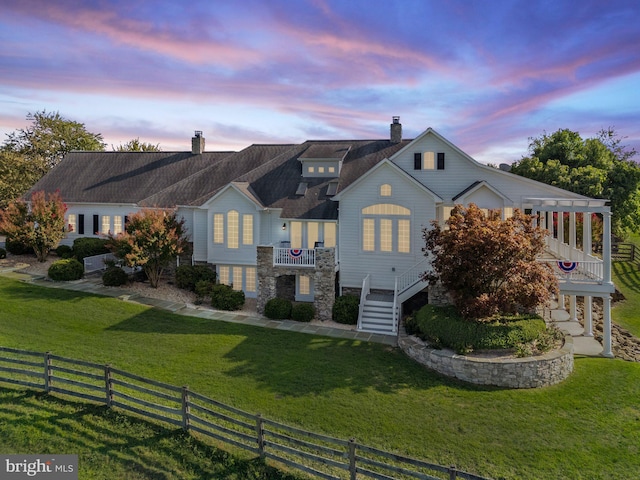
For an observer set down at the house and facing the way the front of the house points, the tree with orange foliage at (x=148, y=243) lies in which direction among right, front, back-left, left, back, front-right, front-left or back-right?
right

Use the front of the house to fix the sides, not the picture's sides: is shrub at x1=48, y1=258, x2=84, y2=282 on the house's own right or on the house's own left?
on the house's own right

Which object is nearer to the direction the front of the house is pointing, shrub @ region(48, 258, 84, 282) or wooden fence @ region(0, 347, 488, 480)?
the wooden fence

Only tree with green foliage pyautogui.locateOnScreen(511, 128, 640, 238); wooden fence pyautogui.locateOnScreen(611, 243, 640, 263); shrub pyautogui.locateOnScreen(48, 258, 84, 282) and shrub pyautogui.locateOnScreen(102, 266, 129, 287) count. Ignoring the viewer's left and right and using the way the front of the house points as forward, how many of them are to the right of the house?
2

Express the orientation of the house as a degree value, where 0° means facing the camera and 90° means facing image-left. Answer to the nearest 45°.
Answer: approximately 0°

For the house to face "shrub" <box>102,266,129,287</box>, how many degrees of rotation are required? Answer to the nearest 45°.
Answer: approximately 90° to its right

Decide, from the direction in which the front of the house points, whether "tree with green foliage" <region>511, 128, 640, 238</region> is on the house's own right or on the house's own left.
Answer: on the house's own left
